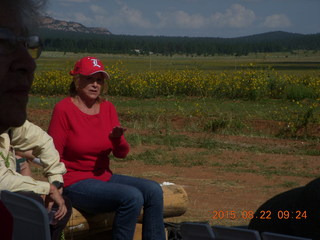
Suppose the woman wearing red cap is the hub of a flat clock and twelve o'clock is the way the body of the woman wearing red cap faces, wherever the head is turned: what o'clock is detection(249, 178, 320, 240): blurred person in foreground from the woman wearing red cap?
The blurred person in foreground is roughly at 12 o'clock from the woman wearing red cap.

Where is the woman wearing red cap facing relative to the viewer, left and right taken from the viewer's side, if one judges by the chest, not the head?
facing the viewer and to the right of the viewer
